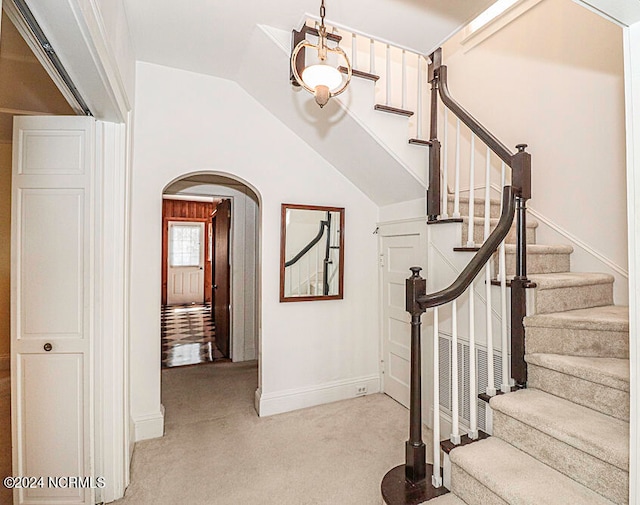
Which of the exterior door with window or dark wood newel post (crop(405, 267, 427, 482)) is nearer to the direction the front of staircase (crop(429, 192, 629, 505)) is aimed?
the dark wood newel post

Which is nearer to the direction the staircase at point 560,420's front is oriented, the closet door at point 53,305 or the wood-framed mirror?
the closet door

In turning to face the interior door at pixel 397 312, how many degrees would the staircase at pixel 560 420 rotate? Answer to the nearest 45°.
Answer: approximately 90° to its right

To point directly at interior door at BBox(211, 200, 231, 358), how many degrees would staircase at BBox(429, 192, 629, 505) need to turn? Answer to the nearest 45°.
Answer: approximately 90° to its right

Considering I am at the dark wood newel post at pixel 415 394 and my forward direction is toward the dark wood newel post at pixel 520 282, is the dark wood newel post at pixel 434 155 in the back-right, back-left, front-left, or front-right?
front-left

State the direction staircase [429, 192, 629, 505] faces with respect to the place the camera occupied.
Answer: facing the viewer and to the left of the viewer

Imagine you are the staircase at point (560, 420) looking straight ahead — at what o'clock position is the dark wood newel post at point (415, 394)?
The dark wood newel post is roughly at 1 o'clock from the staircase.

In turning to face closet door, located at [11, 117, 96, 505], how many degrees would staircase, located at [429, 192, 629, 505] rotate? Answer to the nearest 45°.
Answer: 0° — it already faces it
